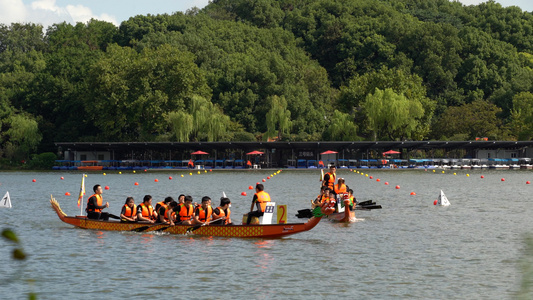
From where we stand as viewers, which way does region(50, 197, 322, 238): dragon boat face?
facing to the right of the viewer

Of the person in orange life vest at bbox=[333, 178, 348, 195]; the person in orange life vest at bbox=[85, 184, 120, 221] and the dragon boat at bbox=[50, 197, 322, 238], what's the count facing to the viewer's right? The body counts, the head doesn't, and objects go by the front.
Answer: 2

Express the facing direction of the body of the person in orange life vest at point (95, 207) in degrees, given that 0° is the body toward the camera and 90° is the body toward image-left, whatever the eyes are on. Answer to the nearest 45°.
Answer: approximately 270°

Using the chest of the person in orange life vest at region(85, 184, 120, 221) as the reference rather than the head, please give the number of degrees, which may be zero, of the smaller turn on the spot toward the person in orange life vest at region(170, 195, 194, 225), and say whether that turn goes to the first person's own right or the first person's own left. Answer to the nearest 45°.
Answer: approximately 45° to the first person's own right
